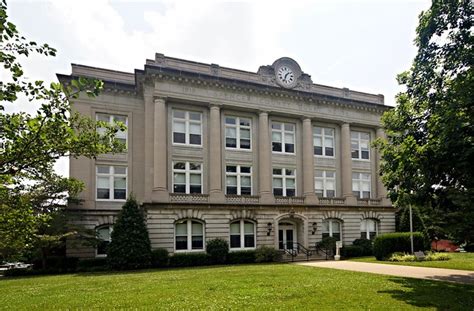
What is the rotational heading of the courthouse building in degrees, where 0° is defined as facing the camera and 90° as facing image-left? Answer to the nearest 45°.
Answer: approximately 315°

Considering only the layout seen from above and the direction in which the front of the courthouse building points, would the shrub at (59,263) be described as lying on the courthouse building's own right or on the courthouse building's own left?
on the courthouse building's own right

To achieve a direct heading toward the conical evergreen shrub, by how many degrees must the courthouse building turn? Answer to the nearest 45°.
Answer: approximately 90° to its right

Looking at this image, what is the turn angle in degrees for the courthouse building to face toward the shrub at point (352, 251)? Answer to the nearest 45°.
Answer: approximately 45° to its left
